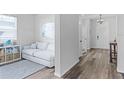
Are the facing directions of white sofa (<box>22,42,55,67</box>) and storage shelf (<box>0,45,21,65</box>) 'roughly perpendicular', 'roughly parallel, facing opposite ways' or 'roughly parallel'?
roughly perpendicular

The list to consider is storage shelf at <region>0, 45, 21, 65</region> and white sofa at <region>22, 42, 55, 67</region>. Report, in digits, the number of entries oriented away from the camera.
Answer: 0
